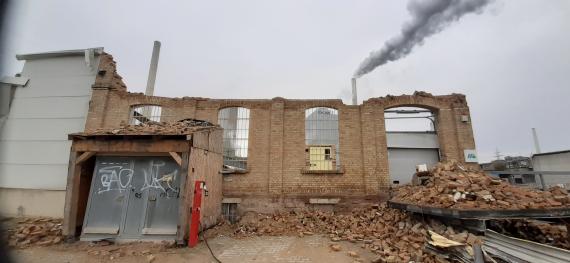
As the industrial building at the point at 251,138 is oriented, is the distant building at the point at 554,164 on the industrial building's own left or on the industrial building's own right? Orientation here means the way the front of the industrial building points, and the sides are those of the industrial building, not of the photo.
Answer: on the industrial building's own left

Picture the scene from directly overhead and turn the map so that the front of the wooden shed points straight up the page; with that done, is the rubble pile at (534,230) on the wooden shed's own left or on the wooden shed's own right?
on the wooden shed's own left

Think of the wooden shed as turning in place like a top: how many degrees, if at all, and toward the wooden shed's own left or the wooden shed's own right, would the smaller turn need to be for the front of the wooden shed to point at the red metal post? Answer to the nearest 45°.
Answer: approximately 45° to the wooden shed's own left

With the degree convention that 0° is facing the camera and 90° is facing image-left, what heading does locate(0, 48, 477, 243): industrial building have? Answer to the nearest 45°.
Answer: approximately 0°

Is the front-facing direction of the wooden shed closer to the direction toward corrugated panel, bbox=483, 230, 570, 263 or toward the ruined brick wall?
the corrugated panel

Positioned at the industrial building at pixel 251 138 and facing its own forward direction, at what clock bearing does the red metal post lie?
The red metal post is roughly at 1 o'clock from the industrial building.

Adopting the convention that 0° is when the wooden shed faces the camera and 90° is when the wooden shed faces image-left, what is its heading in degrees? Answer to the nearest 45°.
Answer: approximately 0°

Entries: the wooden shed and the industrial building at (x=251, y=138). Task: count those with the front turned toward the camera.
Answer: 2

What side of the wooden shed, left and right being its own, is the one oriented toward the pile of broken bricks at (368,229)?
left

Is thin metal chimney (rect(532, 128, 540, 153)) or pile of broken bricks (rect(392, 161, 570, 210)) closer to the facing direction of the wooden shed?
the pile of broken bricks
